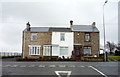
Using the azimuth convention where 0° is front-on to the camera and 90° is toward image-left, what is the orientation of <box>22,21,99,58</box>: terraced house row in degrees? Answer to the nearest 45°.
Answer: approximately 0°
